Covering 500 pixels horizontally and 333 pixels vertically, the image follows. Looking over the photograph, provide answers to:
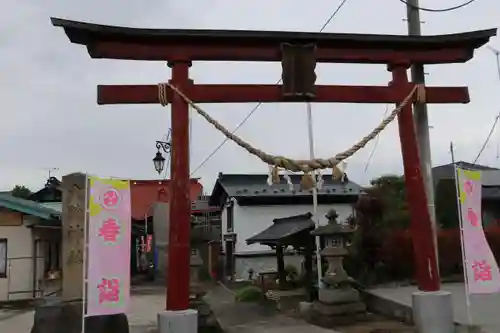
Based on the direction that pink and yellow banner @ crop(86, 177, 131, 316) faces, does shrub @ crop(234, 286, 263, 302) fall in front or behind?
behind

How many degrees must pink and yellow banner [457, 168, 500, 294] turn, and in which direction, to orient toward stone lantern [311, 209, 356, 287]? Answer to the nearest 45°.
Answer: approximately 135° to its right

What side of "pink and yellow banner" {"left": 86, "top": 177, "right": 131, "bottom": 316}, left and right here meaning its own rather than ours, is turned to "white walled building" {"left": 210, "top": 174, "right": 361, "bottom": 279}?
back

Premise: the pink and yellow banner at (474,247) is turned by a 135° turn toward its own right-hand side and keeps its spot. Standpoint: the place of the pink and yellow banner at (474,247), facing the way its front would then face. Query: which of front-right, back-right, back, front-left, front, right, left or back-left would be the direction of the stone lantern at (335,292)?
front

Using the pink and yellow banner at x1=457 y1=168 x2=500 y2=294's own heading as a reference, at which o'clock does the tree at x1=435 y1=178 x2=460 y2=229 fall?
The tree is roughly at 6 o'clock from the pink and yellow banner.

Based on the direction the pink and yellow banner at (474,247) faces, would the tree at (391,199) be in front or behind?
behind

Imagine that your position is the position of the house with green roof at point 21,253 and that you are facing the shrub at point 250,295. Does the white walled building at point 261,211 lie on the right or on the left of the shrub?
left

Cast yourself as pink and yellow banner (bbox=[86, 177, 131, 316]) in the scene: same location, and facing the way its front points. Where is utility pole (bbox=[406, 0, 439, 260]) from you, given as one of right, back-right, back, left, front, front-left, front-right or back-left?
left

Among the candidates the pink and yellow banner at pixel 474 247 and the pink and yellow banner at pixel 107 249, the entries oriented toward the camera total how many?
2

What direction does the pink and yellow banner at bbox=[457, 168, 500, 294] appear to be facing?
toward the camera

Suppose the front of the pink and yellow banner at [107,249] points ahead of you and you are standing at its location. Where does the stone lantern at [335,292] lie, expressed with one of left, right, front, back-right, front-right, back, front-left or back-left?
back-left

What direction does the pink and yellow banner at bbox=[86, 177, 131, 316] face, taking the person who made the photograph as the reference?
facing the viewer

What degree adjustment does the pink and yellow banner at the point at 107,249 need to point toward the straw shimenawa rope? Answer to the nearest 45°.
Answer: approximately 90° to its left

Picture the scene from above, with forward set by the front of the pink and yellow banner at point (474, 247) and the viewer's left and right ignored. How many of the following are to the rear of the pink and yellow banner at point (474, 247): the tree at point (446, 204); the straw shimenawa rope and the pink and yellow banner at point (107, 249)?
1

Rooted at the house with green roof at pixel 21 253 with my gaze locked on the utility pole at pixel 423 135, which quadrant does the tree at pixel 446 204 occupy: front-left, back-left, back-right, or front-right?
front-left

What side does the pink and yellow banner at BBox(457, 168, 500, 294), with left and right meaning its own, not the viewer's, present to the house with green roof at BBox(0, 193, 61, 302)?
right
